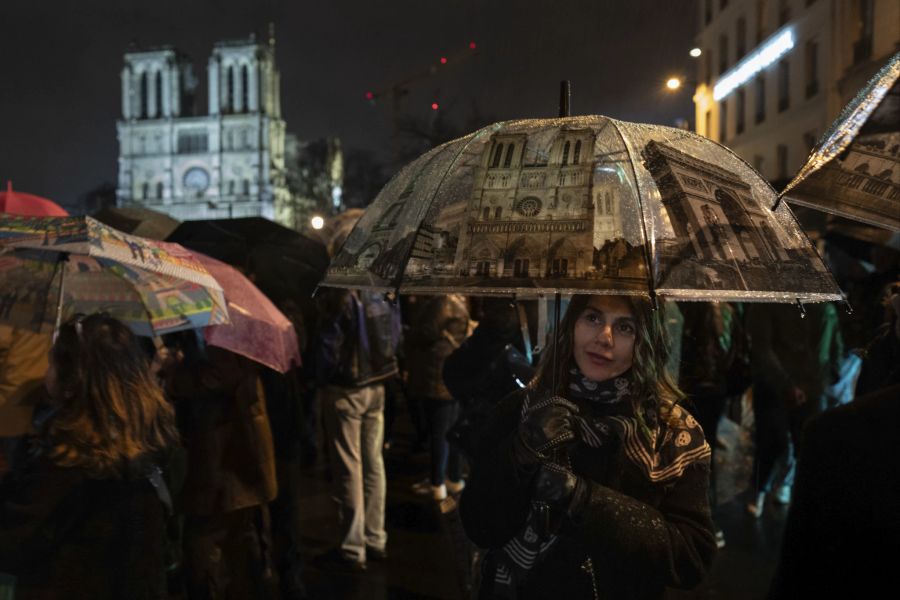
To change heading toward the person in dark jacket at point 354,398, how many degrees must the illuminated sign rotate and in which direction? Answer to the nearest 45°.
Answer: approximately 45° to its left

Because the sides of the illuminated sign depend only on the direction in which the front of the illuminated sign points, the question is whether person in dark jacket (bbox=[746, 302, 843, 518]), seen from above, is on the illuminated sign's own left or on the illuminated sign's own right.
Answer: on the illuminated sign's own left

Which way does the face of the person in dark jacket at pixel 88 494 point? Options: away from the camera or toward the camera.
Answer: away from the camera

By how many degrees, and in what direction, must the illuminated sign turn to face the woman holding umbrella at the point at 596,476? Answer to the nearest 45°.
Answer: approximately 45° to its left

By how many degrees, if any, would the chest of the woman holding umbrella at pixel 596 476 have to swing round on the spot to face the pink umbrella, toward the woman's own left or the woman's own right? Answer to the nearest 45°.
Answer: approximately 135° to the woman's own right

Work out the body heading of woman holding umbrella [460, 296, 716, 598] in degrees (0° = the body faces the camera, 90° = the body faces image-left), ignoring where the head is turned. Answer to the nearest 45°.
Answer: approximately 0°

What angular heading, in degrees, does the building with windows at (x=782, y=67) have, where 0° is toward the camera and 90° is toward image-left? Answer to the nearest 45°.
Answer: approximately 45°
